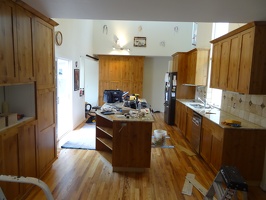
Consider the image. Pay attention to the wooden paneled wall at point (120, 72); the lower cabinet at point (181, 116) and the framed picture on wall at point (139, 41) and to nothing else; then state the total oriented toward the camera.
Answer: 2

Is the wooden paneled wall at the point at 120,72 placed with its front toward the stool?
yes

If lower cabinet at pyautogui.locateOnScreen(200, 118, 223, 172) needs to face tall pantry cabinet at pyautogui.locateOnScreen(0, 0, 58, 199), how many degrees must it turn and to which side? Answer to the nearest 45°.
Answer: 0° — it already faces it

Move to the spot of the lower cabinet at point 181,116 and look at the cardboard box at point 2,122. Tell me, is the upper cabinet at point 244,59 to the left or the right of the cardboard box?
left

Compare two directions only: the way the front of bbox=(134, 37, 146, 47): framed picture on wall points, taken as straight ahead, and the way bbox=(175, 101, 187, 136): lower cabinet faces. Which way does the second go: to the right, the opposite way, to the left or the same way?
to the right

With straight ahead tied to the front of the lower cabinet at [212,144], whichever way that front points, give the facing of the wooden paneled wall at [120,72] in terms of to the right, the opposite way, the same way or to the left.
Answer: to the left

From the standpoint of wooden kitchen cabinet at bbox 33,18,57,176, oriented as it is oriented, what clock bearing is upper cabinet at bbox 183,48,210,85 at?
The upper cabinet is roughly at 10 o'clock from the wooden kitchen cabinet.

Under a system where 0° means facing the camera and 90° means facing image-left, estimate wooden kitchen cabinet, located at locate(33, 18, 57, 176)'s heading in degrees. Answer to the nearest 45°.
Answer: approximately 315°

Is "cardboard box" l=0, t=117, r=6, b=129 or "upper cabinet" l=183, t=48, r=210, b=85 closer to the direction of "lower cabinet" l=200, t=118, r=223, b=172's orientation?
the cardboard box

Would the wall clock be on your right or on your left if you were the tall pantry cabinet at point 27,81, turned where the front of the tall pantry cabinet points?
on your left

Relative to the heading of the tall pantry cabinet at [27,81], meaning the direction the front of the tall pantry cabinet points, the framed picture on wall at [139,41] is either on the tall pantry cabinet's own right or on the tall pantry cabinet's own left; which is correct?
on the tall pantry cabinet's own left

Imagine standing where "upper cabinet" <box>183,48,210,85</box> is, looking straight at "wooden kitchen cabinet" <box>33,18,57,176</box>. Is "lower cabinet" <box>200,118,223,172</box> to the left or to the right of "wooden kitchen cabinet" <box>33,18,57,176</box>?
left
